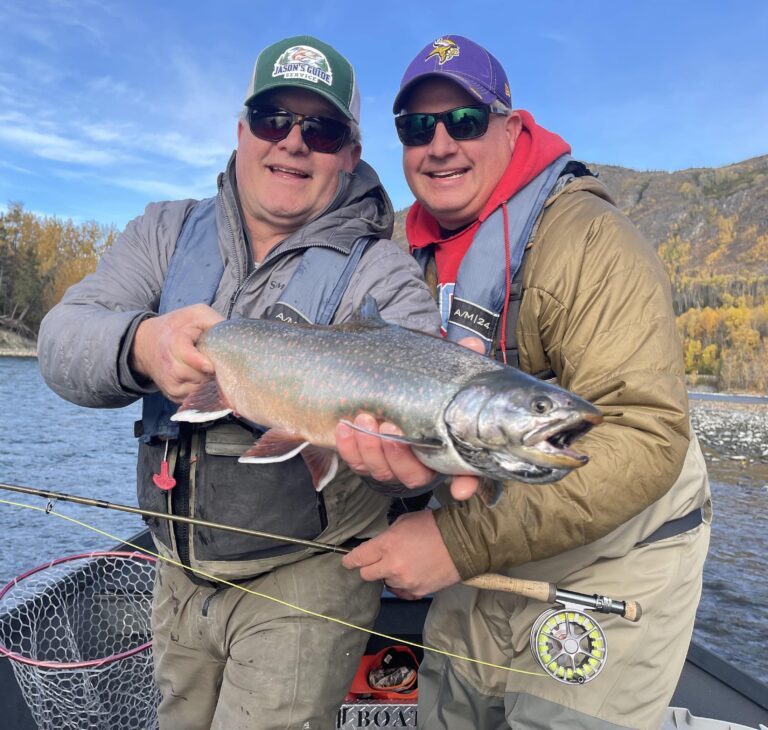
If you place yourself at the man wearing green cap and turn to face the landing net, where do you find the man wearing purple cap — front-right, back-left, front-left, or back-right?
back-right

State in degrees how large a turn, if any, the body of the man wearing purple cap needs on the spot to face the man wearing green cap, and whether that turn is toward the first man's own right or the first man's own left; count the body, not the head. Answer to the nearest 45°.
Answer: approximately 45° to the first man's own right

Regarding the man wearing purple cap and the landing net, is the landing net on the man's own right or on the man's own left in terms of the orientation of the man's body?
on the man's own right

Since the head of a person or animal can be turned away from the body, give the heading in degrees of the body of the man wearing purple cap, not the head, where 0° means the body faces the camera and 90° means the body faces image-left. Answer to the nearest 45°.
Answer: approximately 45°
